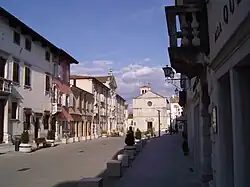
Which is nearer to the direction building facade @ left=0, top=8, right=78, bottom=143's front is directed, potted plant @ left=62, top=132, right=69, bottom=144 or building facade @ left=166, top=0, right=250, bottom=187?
the building facade

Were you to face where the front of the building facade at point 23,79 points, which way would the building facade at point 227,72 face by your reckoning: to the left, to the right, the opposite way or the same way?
the opposite way

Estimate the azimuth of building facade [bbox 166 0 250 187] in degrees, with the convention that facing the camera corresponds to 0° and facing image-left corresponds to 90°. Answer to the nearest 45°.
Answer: approximately 90°

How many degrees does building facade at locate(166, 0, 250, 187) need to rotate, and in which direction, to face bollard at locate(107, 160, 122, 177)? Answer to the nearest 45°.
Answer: approximately 45° to its right

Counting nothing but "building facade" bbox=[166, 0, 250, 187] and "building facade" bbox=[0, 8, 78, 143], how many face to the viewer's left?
1

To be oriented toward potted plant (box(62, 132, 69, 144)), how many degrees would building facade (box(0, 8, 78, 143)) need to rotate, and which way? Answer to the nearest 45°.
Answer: approximately 90° to its left

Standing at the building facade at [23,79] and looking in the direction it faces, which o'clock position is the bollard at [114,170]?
The bollard is roughly at 1 o'clock from the building facade.

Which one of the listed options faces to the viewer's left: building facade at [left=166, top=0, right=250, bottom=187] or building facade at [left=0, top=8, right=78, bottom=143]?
building facade at [left=166, top=0, right=250, bottom=187]

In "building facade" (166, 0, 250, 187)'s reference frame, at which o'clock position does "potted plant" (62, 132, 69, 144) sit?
The potted plant is roughly at 2 o'clock from the building facade.

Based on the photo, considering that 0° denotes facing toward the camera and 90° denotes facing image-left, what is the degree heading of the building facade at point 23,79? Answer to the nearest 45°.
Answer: approximately 315°
